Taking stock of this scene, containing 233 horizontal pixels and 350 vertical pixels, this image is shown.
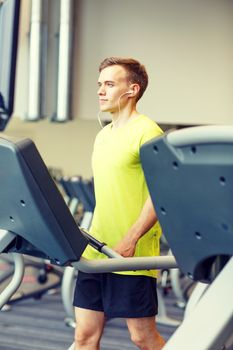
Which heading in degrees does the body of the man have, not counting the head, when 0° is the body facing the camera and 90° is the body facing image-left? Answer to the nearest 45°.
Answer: approximately 45°
